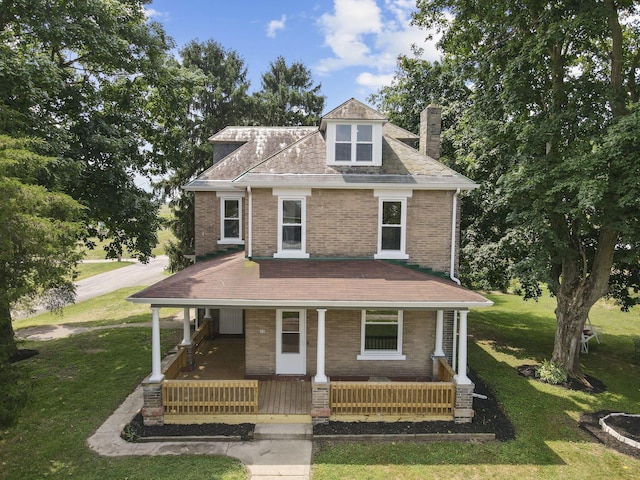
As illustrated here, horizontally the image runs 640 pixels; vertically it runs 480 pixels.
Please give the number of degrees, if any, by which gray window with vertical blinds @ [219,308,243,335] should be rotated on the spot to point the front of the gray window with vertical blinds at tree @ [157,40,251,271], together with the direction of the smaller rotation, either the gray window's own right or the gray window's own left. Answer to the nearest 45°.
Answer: approximately 180°

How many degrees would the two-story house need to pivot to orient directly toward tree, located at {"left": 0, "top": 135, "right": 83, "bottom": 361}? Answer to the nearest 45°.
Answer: approximately 45° to its right

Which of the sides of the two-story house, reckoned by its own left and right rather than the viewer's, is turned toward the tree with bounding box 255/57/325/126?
back

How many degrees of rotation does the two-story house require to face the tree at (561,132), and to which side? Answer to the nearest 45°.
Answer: approximately 90° to its left

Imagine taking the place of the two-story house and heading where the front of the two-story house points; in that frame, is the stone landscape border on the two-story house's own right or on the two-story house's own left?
on the two-story house's own left
